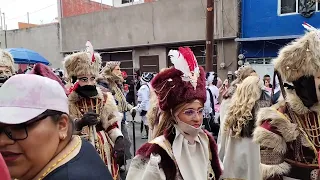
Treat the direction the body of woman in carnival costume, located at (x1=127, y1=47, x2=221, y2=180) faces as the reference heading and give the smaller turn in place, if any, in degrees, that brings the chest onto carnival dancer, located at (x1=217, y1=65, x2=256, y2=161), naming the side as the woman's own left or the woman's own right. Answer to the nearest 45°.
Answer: approximately 135° to the woman's own left

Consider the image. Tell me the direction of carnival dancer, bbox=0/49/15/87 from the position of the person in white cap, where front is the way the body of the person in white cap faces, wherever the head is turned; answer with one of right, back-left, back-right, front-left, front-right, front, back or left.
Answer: back-right

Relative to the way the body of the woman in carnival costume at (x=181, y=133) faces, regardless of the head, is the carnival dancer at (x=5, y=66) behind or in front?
behind

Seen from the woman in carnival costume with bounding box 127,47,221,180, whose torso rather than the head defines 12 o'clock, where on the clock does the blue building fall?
The blue building is roughly at 8 o'clock from the woman in carnival costume.

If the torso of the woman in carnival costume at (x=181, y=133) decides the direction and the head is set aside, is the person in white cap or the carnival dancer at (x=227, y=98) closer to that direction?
the person in white cap

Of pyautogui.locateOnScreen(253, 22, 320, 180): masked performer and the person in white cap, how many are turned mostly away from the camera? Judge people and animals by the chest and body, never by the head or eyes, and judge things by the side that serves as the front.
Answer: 0

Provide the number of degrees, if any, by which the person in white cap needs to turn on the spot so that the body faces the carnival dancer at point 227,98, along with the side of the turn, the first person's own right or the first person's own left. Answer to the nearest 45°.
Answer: approximately 180°
